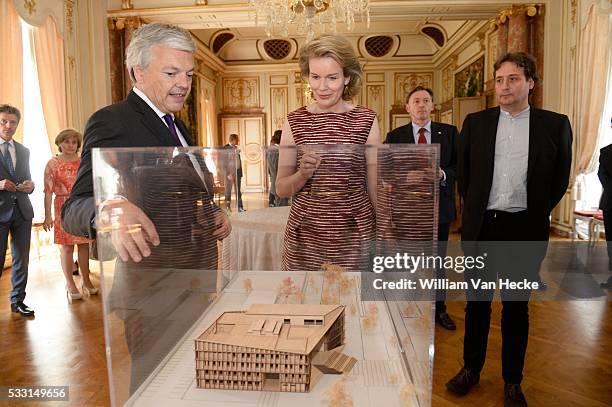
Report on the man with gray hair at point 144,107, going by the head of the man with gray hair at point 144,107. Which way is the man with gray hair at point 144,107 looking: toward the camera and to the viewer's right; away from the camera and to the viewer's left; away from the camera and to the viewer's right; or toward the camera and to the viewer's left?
toward the camera and to the viewer's right

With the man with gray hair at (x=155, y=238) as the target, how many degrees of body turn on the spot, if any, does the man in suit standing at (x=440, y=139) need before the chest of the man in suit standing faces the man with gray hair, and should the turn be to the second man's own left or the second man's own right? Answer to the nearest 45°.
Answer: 0° — they already face them

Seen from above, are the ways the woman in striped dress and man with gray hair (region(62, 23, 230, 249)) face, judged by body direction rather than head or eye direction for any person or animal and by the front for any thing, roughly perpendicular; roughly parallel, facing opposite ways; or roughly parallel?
roughly perpendicular

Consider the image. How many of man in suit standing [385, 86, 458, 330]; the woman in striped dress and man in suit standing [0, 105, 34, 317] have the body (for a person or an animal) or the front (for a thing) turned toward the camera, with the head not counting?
3

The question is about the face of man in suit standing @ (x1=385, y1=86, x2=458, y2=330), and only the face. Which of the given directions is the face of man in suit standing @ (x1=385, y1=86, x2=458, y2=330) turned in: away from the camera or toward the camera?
toward the camera

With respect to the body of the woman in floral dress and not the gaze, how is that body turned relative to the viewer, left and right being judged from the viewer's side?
facing the viewer and to the right of the viewer

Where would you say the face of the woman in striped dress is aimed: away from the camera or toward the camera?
toward the camera

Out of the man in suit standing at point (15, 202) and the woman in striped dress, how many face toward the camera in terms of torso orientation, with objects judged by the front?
2

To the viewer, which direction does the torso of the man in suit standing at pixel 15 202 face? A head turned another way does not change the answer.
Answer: toward the camera

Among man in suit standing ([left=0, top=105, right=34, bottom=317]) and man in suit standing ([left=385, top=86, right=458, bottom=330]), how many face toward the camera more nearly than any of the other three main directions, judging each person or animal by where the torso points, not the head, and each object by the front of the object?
2

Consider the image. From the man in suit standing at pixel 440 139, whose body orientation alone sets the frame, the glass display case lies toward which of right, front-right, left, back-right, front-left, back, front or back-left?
front

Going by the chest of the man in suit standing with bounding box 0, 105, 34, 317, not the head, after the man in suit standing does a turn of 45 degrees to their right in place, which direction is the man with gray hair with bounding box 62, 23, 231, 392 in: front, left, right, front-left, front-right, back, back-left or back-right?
front-left

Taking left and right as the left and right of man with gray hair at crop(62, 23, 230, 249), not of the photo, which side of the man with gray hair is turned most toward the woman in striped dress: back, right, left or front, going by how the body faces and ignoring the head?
front

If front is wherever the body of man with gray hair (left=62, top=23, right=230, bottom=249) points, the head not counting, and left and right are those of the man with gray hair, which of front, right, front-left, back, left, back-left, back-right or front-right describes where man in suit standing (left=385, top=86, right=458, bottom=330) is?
left
